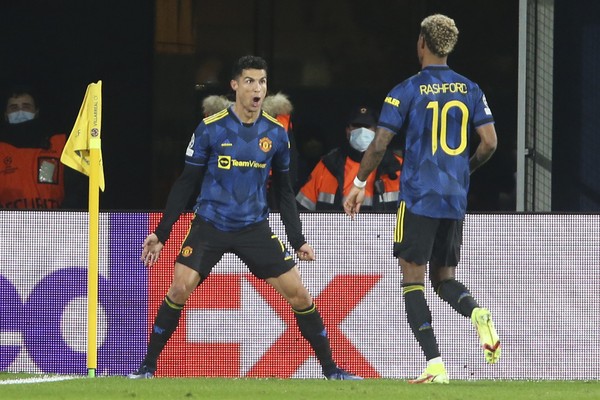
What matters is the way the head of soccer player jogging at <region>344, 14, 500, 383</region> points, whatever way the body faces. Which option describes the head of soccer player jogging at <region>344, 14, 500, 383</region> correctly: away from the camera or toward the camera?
away from the camera

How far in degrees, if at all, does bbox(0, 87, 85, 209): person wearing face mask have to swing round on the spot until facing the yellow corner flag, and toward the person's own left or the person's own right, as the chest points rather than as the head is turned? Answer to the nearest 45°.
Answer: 0° — they already face it

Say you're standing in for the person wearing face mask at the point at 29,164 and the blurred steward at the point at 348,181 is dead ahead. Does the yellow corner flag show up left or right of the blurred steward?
right

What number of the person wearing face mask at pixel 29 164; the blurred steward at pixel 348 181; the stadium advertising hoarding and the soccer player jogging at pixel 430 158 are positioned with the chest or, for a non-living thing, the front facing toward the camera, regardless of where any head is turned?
3

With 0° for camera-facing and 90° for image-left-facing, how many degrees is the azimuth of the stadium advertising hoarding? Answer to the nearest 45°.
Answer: approximately 0°

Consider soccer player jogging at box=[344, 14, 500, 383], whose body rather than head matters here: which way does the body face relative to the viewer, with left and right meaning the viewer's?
facing away from the viewer and to the left of the viewer
